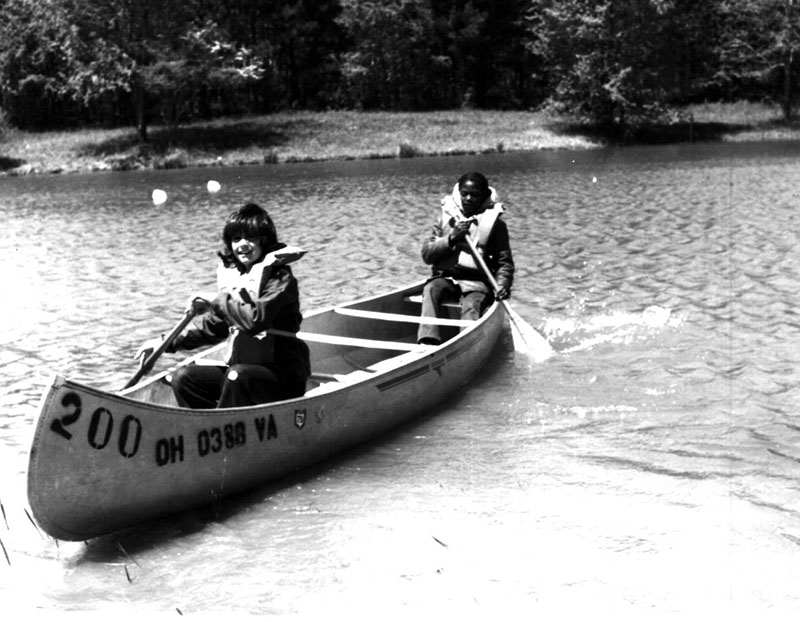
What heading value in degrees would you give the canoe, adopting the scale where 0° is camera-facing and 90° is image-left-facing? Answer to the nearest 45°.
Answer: approximately 45°

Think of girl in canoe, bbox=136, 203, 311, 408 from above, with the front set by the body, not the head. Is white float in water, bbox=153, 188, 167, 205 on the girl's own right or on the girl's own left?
on the girl's own right

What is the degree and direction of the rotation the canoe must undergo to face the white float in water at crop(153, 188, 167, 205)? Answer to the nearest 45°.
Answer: approximately 135° to its right

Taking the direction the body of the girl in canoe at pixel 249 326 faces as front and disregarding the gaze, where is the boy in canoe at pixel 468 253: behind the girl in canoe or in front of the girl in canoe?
behind

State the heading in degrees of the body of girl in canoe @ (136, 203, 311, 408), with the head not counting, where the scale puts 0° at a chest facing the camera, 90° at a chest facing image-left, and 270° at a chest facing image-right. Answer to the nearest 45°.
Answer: approximately 45°
